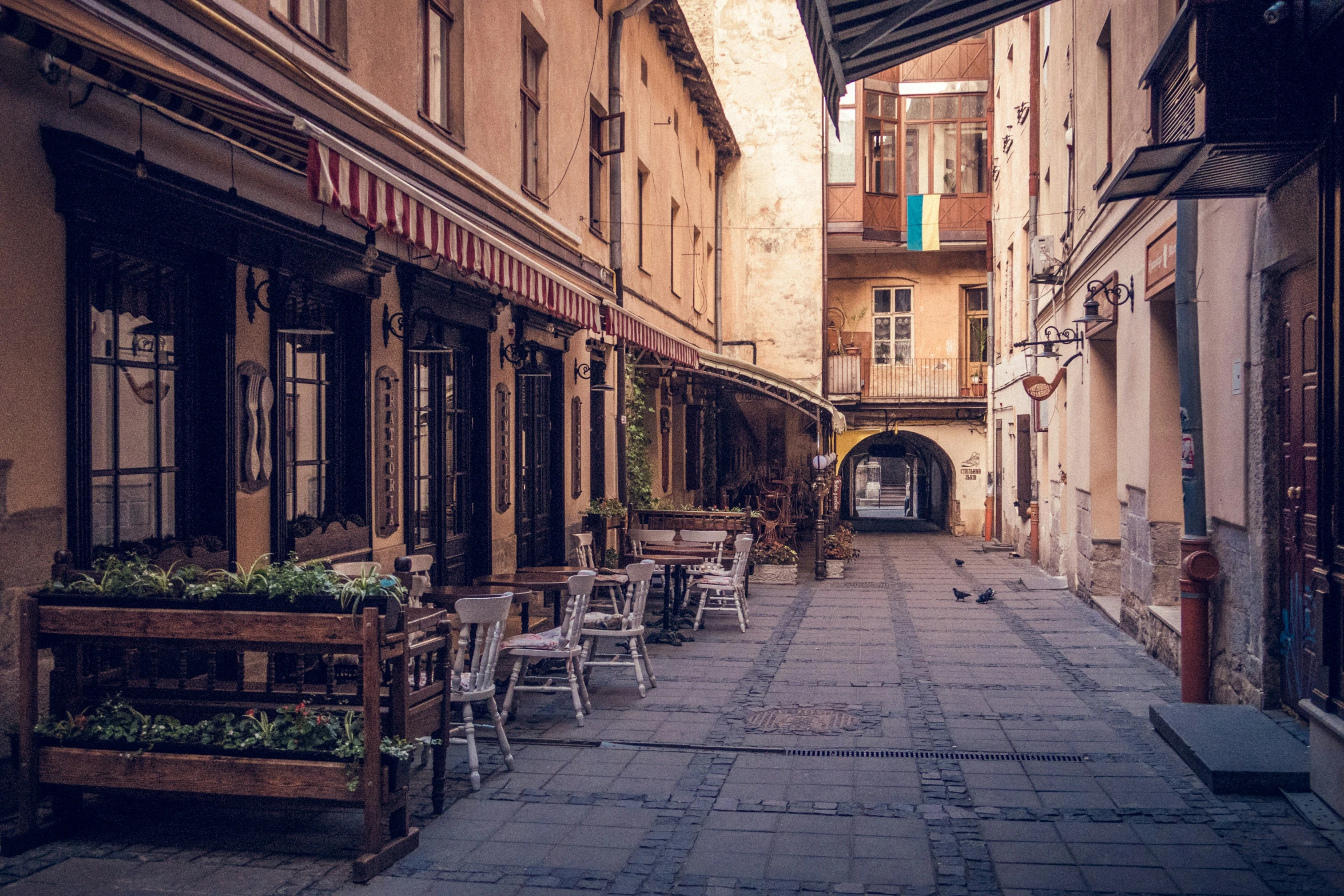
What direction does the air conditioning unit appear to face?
to the viewer's left

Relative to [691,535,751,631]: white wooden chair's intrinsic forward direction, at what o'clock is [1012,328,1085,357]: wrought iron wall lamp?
The wrought iron wall lamp is roughly at 5 o'clock from the white wooden chair.

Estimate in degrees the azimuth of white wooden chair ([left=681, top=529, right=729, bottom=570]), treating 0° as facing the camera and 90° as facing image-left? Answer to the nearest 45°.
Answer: approximately 0°

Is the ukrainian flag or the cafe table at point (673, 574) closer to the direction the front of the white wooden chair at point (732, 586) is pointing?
the cafe table

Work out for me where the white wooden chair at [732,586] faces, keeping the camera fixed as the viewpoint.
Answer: facing to the left of the viewer

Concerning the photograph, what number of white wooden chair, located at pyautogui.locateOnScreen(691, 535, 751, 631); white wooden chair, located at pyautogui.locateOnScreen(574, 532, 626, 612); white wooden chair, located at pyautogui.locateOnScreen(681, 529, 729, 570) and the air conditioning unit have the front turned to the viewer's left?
2

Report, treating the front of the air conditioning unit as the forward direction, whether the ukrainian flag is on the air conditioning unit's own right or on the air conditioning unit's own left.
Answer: on the air conditioning unit's own right
